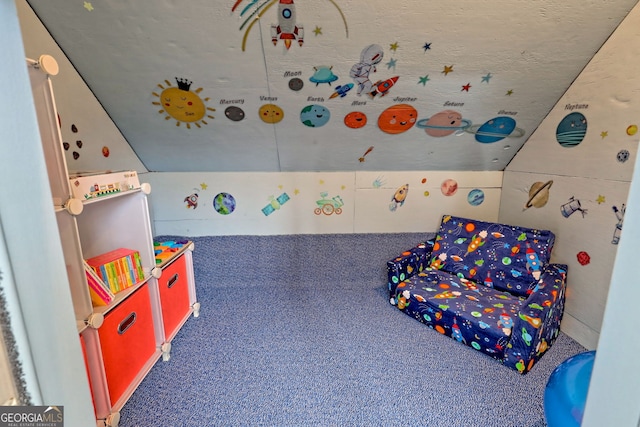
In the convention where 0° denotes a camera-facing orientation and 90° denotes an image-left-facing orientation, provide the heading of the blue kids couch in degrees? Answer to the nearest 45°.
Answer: approximately 45°

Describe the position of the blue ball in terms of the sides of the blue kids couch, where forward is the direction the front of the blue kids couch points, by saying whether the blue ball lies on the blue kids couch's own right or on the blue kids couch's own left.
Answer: on the blue kids couch's own left

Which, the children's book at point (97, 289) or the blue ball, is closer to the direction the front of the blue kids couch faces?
the children's book

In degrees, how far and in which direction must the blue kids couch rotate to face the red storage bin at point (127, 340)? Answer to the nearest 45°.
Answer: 0° — it already faces it

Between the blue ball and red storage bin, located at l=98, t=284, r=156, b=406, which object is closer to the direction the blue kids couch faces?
the red storage bin

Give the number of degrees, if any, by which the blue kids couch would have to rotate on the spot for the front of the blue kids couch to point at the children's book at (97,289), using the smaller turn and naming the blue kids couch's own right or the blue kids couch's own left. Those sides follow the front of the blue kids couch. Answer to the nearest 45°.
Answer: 0° — it already faces it

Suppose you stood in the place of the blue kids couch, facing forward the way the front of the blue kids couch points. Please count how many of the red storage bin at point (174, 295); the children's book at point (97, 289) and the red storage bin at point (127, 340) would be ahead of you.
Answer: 3

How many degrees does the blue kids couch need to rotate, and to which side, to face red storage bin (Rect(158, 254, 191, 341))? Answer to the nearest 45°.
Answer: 0° — it already faces it
